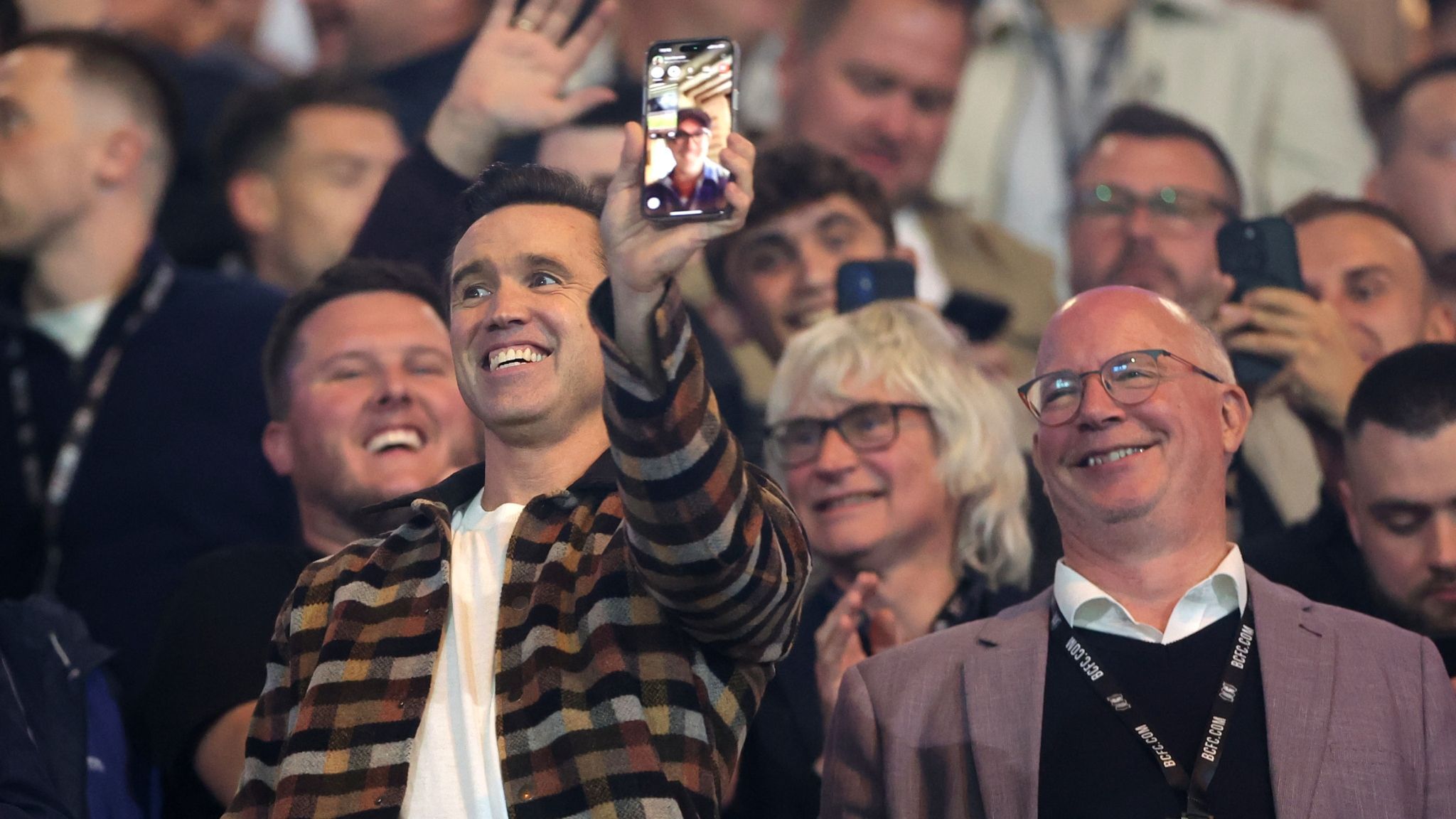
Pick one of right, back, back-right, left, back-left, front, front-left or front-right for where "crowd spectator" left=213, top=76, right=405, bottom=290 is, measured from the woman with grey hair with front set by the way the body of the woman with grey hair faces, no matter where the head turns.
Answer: right

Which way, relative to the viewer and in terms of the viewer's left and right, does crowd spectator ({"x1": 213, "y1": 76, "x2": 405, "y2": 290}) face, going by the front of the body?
facing the viewer and to the right of the viewer

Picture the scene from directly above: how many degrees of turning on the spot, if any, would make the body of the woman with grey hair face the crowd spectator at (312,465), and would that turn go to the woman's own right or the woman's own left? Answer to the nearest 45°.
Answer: approximately 45° to the woman's own right

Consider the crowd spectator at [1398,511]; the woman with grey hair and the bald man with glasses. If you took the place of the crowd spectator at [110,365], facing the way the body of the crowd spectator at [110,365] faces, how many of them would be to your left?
3

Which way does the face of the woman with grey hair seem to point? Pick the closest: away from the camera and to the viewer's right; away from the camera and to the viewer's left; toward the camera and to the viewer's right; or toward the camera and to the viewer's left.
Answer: toward the camera and to the viewer's left

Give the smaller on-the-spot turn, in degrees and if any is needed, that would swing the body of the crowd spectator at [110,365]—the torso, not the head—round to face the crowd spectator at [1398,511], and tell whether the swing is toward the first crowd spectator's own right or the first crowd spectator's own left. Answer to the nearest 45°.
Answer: approximately 90° to the first crowd spectator's own left

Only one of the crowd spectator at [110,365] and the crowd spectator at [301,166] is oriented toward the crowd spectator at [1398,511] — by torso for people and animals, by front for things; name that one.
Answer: the crowd spectator at [301,166]

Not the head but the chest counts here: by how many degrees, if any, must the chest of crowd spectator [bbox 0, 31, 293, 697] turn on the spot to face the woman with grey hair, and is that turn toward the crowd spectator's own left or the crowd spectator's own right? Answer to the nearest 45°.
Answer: approximately 90° to the crowd spectator's own left

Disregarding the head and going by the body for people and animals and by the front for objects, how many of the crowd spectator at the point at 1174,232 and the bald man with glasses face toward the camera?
2

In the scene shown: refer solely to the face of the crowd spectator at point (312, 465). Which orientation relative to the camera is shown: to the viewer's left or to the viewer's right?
to the viewer's right

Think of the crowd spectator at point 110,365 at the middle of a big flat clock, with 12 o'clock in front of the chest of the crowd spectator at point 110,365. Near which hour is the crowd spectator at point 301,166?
the crowd spectator at point 301,166 is roughly at 6 o'clock from the crowd spectator at point 110,365.

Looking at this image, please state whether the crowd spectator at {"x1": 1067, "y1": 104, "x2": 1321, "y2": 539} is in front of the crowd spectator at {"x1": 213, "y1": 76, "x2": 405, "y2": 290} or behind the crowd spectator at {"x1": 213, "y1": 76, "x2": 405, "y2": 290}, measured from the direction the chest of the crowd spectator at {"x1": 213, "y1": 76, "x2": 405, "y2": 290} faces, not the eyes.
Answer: in front
